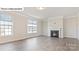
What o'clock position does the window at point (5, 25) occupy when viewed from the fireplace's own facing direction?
The window is roughly at 1 o'clock from the fireplace.

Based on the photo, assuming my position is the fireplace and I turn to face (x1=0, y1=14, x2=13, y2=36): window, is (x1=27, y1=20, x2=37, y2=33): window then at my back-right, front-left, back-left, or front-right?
front-right

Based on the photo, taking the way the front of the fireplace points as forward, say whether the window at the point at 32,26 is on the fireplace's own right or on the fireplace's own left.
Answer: on the fireplace's own right

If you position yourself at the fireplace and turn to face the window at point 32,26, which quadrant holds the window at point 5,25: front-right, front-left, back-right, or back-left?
front-left

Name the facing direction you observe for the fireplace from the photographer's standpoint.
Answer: facing the viewer

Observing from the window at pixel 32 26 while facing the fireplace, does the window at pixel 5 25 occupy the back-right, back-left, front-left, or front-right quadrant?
back-right
